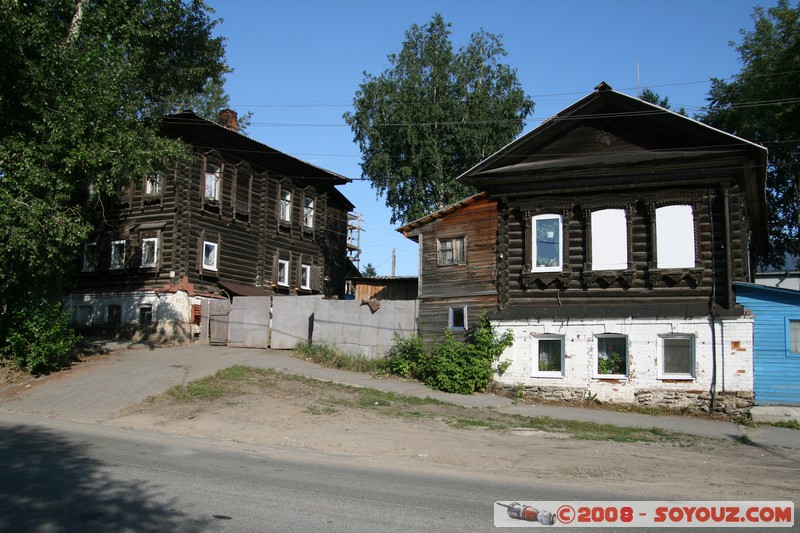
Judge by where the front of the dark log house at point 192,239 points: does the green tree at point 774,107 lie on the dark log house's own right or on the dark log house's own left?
on the dark log house's own left

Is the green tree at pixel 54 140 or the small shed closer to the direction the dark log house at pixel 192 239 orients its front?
the green tree

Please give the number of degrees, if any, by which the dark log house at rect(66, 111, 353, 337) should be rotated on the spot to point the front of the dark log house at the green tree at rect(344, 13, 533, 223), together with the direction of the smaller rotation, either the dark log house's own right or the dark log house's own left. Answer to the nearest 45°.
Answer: approximately 135° to the dark log house's own left

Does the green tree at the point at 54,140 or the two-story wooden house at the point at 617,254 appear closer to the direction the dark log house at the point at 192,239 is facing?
the green tree

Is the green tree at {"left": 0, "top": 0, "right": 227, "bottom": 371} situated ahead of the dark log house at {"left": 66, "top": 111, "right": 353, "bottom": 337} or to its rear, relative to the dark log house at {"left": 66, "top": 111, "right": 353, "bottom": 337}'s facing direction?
ahead

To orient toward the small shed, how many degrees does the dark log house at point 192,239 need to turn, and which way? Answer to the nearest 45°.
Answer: approximately 135° to its left

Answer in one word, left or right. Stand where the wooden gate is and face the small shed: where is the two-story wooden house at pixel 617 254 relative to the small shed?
right

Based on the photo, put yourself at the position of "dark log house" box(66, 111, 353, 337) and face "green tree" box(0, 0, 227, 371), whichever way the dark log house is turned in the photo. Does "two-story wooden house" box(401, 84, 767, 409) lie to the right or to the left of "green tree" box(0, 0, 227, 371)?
left

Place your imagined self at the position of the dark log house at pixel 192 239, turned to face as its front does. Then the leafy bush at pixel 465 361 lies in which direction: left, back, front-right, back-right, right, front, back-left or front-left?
left

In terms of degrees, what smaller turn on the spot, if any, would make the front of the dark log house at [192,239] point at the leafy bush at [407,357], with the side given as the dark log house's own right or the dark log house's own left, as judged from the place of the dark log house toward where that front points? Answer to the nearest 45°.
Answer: approximately 90° to the dark log house's own left
